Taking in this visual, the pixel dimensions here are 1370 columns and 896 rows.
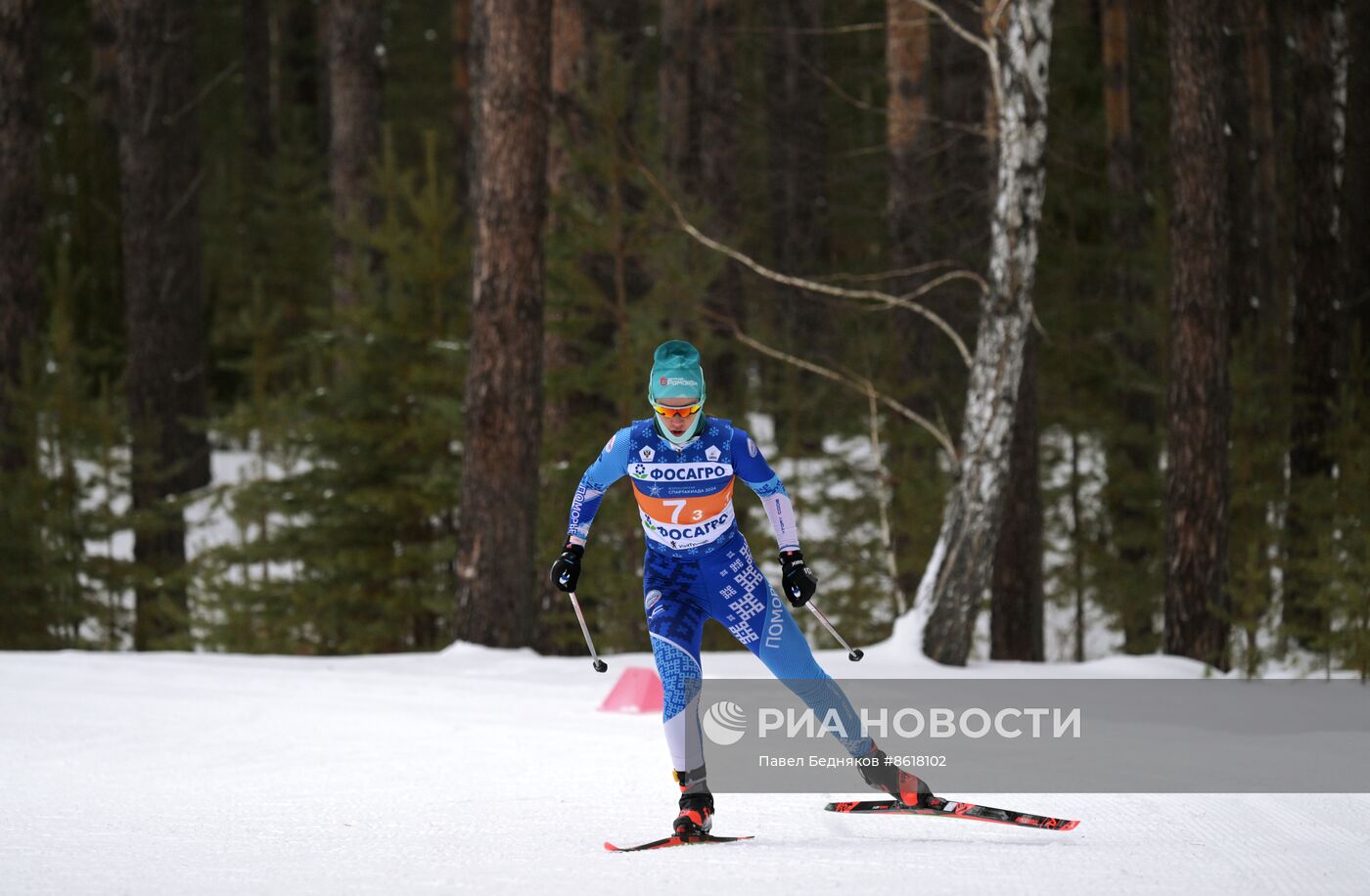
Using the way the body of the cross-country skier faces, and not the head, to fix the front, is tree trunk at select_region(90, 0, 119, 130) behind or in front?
behind

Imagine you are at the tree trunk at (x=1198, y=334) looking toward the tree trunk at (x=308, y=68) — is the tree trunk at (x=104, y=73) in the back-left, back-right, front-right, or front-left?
front-left

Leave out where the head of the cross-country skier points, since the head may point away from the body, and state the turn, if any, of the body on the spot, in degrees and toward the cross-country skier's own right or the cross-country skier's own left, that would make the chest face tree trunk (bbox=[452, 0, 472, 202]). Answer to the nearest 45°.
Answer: approximately 180°

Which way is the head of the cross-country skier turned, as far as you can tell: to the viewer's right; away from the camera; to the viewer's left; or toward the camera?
toward the camera

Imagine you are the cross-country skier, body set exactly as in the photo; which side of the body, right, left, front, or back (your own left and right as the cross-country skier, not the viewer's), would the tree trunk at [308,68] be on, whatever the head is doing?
back

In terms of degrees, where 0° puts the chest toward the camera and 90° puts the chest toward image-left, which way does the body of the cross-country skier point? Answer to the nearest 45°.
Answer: approximately 0°

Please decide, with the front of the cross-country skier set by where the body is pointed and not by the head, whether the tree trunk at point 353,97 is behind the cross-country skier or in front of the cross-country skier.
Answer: behind

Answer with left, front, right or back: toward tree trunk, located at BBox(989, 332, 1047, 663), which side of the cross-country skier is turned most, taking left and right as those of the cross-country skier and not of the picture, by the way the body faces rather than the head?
back

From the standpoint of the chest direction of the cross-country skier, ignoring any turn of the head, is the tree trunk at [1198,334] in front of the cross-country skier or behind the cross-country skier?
behind
